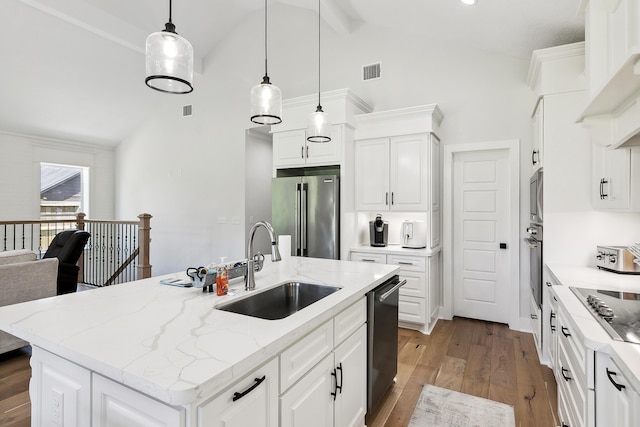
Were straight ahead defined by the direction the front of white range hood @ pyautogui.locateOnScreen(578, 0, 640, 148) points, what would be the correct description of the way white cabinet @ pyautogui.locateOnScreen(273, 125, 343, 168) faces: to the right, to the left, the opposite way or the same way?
to the left

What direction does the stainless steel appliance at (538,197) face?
to the viewer's left

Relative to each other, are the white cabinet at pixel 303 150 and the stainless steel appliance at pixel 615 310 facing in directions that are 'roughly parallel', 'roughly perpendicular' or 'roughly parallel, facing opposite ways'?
roughly perpendicular

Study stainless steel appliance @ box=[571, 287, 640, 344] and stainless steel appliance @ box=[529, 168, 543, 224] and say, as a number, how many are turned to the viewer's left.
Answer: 2

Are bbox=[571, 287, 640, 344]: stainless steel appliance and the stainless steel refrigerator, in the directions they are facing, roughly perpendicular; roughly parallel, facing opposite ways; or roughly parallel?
roughly perpendicular

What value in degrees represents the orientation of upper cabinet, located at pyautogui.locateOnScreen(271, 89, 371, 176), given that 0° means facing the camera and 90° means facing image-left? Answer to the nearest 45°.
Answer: approximately 45°

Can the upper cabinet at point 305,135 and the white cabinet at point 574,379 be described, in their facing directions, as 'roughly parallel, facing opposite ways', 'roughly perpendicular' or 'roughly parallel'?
roughly perpendicular

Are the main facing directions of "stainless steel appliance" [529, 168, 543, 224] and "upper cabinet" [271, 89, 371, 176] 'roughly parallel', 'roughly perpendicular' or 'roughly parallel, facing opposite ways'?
roughly perpendicular

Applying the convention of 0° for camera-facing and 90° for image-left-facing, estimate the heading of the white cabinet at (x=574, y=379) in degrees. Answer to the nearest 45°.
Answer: approximately 90°

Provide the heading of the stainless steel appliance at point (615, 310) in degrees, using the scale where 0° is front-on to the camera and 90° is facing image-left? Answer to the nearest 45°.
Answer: approximately 90°

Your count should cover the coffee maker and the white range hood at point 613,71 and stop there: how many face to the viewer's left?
1

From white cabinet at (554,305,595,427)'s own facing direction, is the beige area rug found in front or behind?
in front
